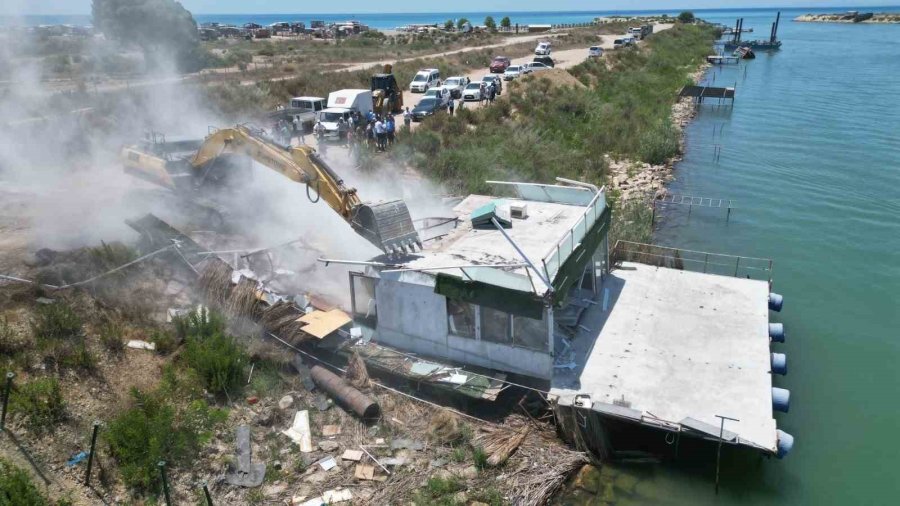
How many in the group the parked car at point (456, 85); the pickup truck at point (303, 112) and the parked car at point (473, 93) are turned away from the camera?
0

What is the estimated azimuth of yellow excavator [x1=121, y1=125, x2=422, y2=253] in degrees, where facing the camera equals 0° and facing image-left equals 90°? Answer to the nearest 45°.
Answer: approximately 315°

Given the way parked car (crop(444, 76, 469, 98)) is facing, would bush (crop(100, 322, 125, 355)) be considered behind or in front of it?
in front

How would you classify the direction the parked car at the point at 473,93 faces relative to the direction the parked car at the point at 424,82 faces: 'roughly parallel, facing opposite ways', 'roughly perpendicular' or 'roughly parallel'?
roughly parallel

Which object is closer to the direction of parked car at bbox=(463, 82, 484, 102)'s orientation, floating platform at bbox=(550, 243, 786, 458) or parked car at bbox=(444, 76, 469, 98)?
the floating platform

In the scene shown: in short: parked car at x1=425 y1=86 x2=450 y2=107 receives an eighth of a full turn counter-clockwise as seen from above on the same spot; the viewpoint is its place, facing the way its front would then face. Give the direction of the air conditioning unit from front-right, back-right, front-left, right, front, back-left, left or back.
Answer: front

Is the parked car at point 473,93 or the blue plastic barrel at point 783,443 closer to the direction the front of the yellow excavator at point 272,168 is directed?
the blue plastic barrel

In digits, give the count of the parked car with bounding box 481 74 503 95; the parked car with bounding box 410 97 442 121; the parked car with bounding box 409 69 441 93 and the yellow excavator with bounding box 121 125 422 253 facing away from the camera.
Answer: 0

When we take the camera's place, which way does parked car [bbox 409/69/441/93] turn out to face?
facing the viewer and to the left of the viewer

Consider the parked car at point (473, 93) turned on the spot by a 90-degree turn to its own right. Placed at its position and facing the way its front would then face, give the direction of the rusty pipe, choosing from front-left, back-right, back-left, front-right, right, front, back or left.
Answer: back-left

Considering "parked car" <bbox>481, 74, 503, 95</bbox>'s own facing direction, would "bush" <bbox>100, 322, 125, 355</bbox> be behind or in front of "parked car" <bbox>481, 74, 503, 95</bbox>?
in front
